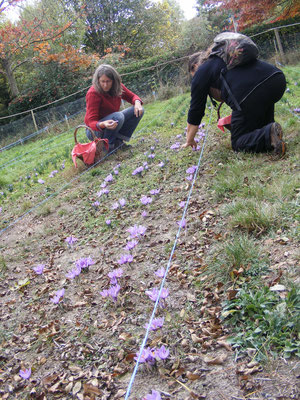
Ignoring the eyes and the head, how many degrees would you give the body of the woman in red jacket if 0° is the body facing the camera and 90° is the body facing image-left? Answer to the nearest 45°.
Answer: approximately 315°

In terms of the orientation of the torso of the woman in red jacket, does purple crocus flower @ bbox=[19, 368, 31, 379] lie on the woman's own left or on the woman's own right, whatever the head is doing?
on the woman's own right

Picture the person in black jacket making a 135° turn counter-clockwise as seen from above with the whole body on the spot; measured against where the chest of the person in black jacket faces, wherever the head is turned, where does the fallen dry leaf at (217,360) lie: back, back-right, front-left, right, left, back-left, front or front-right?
front-right

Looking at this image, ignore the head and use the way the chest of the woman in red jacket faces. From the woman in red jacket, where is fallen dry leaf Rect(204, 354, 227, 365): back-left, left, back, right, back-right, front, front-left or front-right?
front-right

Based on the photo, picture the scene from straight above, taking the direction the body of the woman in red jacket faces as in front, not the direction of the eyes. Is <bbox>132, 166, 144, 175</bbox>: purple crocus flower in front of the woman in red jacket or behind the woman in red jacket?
in front

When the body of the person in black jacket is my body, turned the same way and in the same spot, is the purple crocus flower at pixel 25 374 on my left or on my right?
on my left

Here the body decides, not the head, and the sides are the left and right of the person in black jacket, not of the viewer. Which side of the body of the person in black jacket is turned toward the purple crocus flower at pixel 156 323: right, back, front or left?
left

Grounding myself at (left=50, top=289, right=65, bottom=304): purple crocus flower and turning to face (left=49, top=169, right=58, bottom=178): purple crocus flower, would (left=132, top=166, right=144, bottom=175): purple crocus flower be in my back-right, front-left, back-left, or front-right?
front-right

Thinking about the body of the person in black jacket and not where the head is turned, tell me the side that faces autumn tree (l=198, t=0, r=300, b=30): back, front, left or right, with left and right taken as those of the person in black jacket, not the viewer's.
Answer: right

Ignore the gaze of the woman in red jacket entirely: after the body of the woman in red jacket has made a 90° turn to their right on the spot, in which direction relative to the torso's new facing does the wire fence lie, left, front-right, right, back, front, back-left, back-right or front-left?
back-right

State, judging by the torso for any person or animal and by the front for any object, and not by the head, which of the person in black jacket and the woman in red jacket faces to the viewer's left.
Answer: the person in black jacket

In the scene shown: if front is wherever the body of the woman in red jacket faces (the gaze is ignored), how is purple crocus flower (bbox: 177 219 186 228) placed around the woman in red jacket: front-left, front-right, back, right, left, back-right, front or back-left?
front-right

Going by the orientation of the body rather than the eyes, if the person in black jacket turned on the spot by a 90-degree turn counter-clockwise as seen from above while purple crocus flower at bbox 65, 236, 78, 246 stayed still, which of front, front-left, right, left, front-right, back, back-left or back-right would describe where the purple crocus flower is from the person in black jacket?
front-right

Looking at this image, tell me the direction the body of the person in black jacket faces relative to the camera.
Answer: to the viewer's left

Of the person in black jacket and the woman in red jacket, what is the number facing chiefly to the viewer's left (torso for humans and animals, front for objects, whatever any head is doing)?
1

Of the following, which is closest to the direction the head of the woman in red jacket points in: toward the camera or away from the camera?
toward the camera
